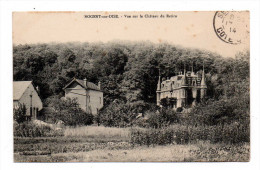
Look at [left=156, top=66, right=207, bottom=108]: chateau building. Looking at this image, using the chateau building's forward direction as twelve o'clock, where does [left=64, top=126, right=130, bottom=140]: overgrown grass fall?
The overgrown grass is roughly at 1 o'clock from the chateau building.

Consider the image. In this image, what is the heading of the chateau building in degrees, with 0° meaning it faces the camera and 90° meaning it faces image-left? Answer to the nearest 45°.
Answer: approximately 45°
